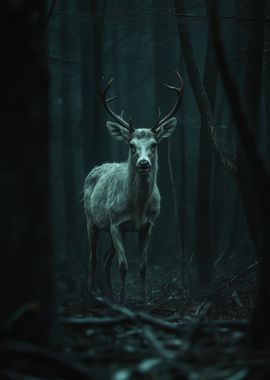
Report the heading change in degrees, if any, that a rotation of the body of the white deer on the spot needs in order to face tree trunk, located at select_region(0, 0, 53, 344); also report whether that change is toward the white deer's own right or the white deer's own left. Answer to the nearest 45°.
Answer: approximately 45° to the white deer's own right

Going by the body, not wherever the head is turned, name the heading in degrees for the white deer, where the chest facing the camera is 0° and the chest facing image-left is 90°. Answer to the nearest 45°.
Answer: approximately 315°

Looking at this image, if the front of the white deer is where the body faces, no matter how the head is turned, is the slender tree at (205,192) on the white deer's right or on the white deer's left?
on the white deer's left

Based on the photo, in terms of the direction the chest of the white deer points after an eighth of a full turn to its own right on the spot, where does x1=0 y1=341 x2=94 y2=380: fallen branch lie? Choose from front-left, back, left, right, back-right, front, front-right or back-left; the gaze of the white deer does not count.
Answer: front

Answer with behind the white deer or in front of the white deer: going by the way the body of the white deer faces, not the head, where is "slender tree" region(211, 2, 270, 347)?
in front

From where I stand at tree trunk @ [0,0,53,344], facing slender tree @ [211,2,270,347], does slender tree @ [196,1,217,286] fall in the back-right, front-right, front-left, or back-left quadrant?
front-left

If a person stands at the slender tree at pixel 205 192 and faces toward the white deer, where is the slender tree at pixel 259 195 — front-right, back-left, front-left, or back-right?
front-left
